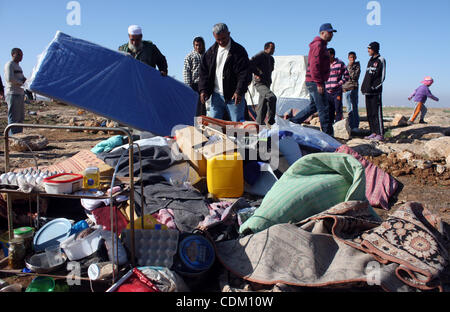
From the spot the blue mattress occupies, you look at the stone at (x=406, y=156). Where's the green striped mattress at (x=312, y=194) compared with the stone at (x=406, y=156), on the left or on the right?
right

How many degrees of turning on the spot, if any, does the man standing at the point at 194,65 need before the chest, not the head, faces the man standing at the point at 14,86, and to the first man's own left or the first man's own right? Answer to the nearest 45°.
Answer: approximately 135° to the first man's own right

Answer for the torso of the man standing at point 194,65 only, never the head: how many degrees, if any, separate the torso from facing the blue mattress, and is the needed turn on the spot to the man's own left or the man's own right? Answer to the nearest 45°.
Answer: approximately 90° to the man's own right
